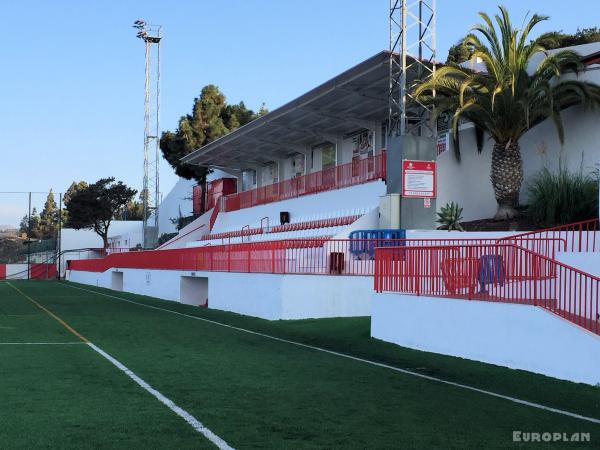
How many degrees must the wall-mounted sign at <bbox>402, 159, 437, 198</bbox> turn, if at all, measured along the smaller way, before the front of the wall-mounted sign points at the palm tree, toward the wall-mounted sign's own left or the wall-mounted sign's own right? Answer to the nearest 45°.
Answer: approximately 90° to the wall-mounted sign's own left

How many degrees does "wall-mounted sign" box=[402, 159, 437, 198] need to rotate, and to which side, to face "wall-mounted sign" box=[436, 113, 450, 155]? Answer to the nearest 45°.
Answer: approximately 90° to its left

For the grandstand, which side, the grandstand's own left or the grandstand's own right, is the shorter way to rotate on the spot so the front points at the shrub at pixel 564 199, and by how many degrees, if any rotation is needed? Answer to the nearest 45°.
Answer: approximately 135° to the grandstand's own left
